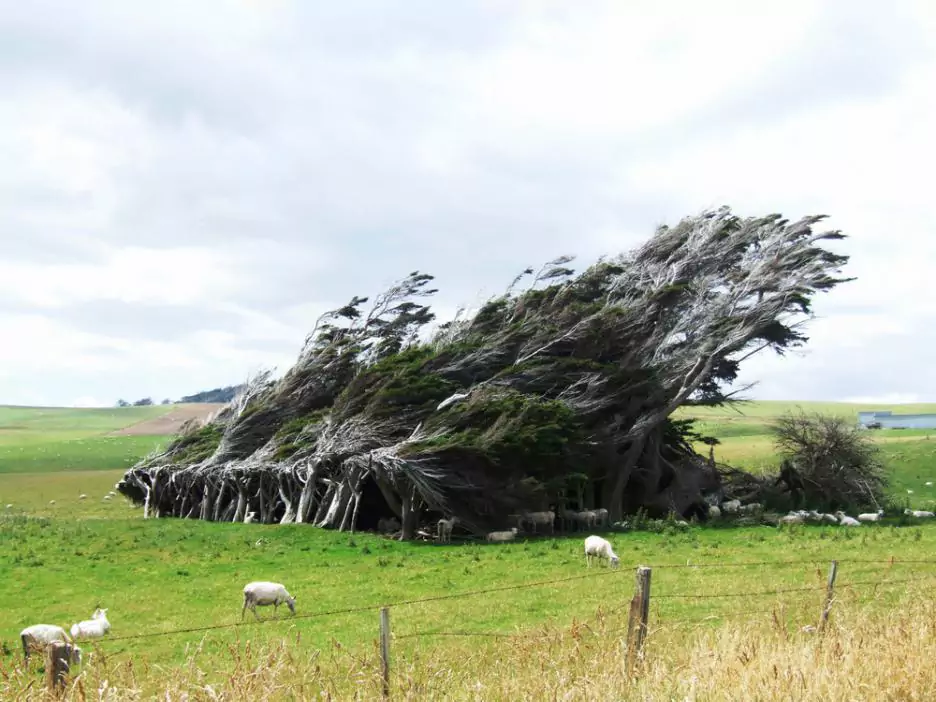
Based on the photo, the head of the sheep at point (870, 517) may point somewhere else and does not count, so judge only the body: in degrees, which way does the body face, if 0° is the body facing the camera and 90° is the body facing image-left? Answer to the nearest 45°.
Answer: approximately 270°

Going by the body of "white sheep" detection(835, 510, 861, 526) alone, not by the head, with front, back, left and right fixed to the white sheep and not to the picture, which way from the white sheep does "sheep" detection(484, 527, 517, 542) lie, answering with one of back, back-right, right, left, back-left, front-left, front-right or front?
front-left

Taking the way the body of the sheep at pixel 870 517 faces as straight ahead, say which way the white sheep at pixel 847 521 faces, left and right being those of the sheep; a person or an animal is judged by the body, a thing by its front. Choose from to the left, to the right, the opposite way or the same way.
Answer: the opposite way

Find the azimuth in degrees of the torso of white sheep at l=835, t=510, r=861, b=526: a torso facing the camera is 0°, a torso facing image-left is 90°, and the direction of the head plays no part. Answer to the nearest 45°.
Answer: approximately 90°

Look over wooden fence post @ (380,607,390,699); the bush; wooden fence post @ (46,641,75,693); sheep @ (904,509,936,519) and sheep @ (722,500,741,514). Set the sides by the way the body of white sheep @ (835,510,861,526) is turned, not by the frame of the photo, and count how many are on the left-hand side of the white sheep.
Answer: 2

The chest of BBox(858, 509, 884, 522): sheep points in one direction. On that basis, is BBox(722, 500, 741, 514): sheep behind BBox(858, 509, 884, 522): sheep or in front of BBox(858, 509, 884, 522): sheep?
behind

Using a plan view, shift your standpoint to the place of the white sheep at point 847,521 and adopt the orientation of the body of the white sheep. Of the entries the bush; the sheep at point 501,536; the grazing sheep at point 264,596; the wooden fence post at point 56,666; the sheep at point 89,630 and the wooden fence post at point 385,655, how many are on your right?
1

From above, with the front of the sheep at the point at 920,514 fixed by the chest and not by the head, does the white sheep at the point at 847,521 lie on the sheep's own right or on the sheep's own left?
on the sheep's own right

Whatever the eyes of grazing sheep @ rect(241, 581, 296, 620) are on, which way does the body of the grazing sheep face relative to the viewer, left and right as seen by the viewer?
facing to the right of the viewer

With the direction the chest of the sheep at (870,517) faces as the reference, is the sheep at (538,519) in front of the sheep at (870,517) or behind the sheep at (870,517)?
behind

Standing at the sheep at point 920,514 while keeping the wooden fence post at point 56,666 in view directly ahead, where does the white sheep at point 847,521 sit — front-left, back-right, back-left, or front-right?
front-right

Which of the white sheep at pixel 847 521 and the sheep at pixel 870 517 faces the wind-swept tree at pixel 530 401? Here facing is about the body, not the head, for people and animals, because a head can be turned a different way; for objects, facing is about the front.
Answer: the white sheep

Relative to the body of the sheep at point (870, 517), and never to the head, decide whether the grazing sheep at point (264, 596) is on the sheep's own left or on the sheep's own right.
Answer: on the sheep's own right
